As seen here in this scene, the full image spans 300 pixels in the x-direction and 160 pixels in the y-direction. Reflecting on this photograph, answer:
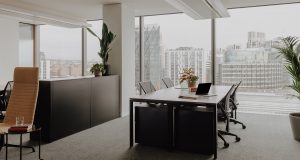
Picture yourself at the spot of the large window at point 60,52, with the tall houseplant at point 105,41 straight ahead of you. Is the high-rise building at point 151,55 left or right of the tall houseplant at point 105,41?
left

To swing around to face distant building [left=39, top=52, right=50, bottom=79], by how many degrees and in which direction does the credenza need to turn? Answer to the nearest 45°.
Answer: approximately 135° to its left

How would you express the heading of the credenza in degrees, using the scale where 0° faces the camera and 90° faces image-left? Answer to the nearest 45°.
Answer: approximately 315°

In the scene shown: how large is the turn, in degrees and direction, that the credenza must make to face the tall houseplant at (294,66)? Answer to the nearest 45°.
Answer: approximately 45° to its left

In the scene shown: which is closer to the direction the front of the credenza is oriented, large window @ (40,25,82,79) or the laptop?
the laptop

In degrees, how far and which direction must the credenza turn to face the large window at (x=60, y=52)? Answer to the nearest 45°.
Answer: approximately 135° to its left

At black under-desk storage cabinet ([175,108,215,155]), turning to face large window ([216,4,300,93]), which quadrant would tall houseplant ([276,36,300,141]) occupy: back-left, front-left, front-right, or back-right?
front-right

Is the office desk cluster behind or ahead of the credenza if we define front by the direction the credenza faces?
ahead

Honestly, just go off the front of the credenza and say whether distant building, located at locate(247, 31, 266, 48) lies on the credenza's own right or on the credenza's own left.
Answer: on the credenza's own left

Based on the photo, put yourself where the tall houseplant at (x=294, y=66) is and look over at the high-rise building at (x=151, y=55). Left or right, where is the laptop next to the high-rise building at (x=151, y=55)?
left

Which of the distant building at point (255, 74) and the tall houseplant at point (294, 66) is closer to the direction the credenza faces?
the tall houseplant

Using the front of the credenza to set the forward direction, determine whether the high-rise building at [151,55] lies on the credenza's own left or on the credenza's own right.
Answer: on the credenza's own left

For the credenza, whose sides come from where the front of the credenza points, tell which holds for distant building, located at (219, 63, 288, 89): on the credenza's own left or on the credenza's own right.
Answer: on the credenza's own left
